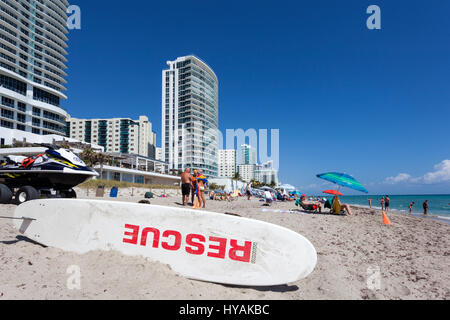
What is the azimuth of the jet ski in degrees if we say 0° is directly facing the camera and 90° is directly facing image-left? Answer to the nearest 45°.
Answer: approximately 270°

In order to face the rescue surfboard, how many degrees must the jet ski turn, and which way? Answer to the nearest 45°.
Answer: approximately 90° to its right

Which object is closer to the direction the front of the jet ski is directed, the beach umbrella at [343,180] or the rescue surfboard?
the beach umbrella
